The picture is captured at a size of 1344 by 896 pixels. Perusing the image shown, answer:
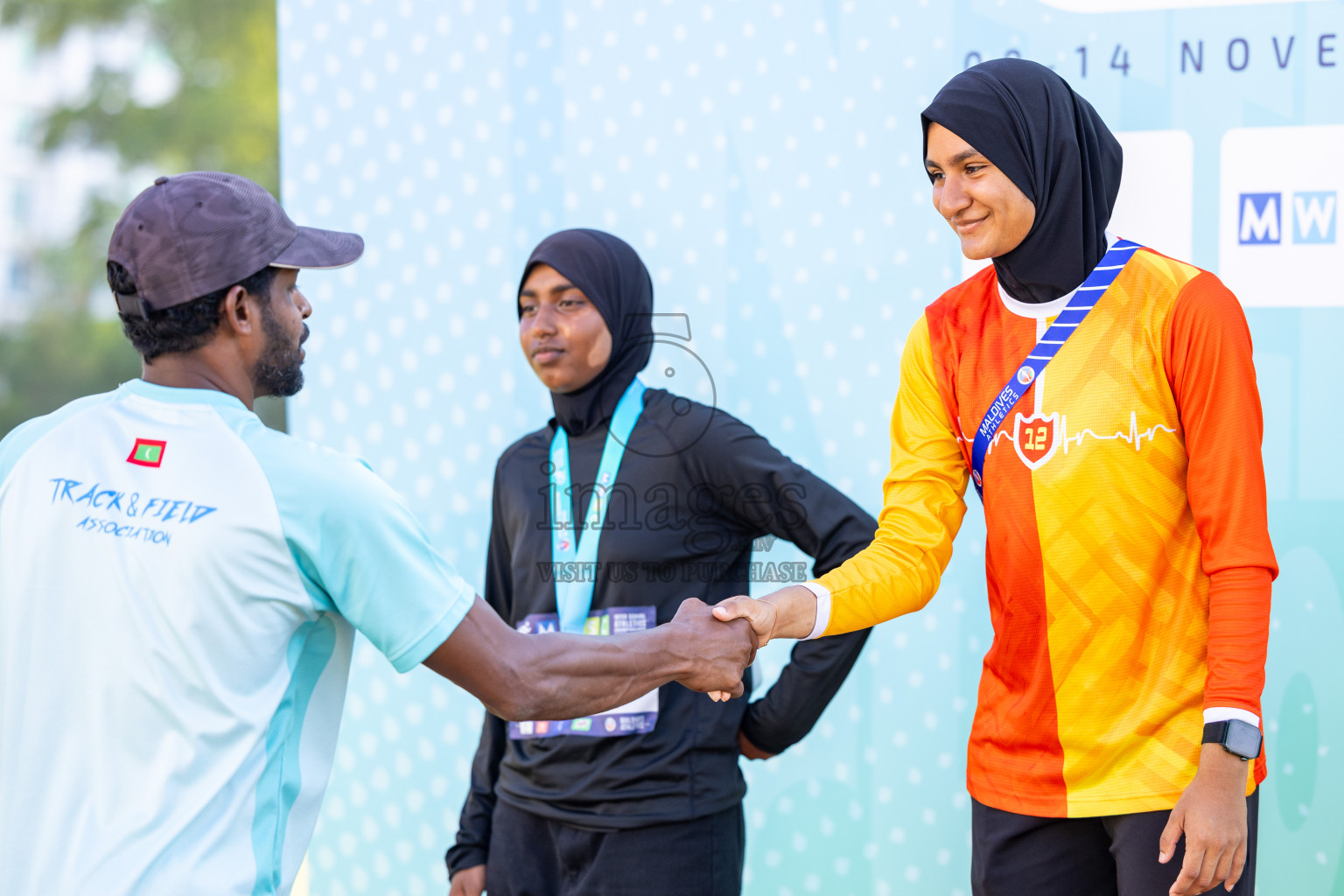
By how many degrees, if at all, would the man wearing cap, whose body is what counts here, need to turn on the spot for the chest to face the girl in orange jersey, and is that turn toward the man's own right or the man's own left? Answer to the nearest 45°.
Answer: approximately 45° to the man's own right

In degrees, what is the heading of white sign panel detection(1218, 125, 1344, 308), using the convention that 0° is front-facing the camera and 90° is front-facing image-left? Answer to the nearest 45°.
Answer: approximately 0°

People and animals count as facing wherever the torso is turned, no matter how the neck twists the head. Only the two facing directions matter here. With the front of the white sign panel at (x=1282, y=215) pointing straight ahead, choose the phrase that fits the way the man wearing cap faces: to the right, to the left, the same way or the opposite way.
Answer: the opposite way

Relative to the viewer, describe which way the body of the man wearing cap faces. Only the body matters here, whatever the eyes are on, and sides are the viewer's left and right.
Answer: facing away from the viewer and to the right of the viewer

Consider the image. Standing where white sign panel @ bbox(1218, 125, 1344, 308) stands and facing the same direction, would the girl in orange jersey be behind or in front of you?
in front

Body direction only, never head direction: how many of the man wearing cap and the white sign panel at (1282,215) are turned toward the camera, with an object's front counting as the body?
1

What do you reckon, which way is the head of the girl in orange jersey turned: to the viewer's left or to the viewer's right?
to the viewer's left
